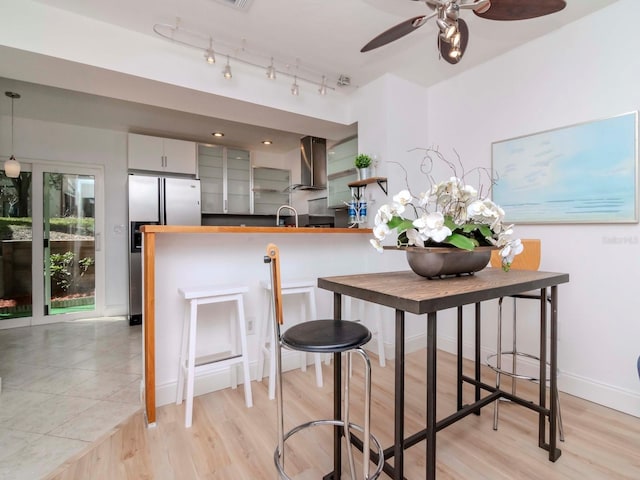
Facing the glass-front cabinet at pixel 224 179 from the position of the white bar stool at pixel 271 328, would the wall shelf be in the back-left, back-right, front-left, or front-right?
front-right

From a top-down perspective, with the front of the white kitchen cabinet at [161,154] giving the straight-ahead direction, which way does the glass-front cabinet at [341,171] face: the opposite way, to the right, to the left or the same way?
to the right

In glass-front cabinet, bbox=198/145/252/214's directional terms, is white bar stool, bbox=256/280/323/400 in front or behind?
in front

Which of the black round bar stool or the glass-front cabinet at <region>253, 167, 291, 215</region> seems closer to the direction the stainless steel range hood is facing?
the black round bar stool

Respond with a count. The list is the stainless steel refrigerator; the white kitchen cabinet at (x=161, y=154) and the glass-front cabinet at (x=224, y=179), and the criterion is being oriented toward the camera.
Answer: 3

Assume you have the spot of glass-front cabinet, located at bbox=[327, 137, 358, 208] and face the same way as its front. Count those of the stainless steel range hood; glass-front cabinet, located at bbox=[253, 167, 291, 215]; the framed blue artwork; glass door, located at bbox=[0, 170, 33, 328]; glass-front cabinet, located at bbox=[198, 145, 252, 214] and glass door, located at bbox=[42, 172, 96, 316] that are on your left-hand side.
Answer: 1

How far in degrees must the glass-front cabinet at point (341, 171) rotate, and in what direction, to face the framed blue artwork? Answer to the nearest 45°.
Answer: approximately 90° to its left

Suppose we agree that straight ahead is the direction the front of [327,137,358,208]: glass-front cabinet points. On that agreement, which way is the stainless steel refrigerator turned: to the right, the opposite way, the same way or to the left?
to the left

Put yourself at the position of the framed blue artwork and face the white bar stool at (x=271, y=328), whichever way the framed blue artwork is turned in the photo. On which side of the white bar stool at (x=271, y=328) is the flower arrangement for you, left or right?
left

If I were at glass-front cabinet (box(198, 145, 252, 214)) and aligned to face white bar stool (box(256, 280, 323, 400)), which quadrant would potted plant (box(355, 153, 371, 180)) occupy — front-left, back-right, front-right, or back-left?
front-left

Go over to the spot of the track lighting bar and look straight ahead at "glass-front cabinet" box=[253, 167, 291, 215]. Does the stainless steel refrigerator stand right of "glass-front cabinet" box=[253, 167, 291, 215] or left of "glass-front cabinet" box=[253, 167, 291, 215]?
left

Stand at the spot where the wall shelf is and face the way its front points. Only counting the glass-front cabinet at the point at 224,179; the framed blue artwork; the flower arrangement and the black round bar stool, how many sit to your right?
1

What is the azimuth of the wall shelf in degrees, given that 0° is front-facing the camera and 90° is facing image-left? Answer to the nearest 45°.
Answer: approximately 45°

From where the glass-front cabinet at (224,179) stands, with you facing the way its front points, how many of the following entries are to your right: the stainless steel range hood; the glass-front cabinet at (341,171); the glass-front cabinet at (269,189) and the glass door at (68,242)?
1

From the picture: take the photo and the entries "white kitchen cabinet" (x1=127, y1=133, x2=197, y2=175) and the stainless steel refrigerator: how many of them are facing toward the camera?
2

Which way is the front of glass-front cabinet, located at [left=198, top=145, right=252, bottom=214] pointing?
toward the camera

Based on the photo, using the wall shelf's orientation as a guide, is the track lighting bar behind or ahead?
ahead
